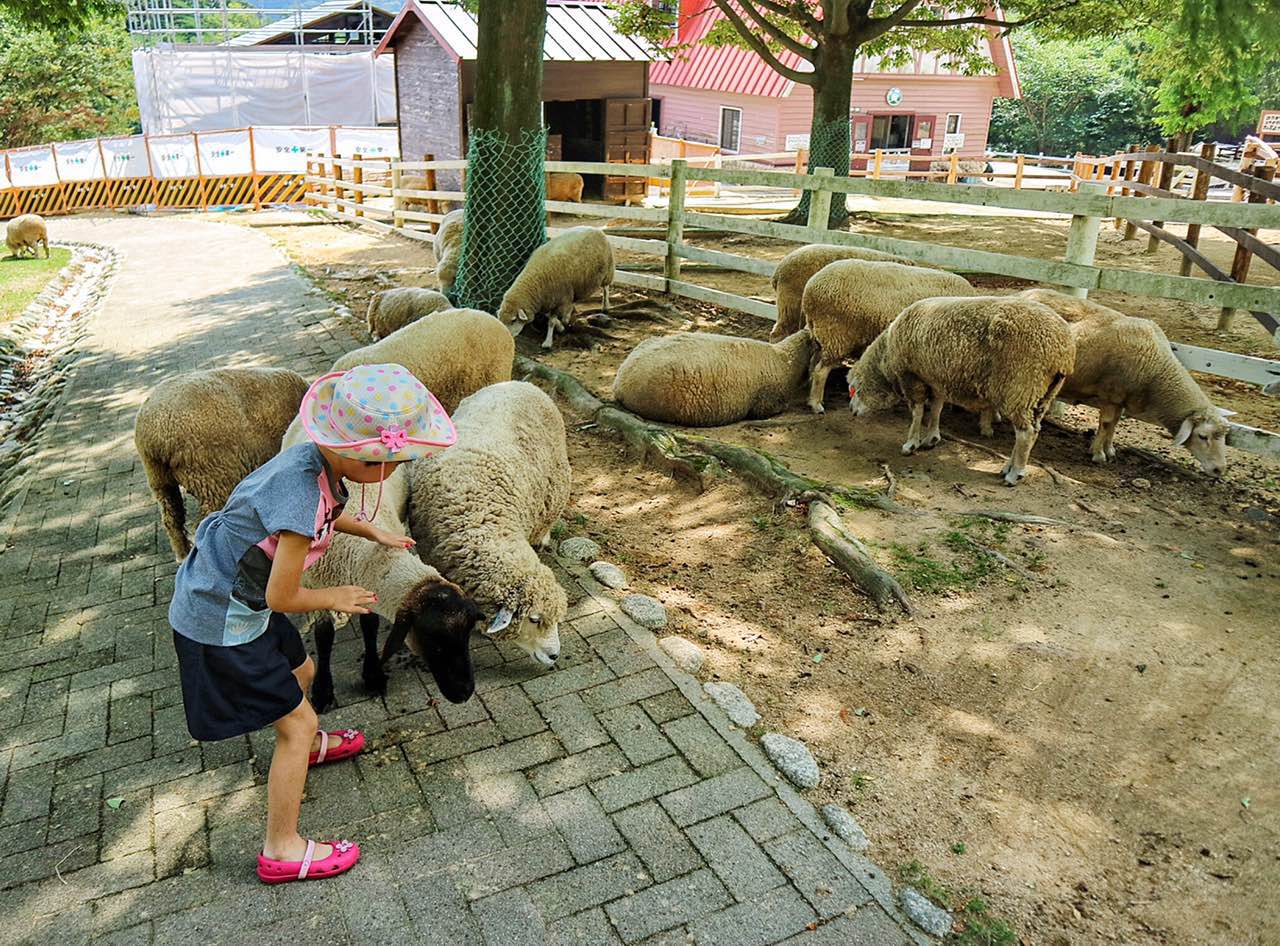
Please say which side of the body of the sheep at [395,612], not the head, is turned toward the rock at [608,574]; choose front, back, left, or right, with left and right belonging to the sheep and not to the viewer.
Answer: left

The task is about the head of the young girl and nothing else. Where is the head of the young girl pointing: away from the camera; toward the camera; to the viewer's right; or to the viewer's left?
to the viewer's right

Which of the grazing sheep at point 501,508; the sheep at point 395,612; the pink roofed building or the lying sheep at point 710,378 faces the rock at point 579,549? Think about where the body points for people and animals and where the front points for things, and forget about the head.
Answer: the pink roofed building

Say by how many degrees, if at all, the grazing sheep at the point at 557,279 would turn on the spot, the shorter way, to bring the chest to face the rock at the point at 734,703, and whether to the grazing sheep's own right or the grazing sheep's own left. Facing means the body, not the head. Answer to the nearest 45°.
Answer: approximately 45° to the grazing sheep's own left

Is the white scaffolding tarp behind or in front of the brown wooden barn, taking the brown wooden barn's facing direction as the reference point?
behind

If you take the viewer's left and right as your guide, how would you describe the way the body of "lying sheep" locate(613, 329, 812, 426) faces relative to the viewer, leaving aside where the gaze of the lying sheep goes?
facing to the right of the viewer

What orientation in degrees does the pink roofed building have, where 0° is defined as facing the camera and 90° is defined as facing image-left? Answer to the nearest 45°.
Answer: approximately 0°

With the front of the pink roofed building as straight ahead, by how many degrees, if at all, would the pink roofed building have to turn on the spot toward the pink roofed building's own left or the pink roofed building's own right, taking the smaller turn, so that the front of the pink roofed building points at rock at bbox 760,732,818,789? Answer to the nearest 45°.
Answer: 0° — it already faces it

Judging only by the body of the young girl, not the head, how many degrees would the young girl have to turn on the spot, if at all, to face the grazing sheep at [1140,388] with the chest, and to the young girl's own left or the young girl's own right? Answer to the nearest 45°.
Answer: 0° — they already face it
